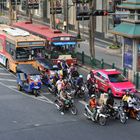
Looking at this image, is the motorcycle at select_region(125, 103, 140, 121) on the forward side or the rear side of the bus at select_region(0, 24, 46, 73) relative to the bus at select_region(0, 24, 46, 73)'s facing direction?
on the forward side

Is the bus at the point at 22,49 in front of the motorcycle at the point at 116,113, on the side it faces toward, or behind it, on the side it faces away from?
behind

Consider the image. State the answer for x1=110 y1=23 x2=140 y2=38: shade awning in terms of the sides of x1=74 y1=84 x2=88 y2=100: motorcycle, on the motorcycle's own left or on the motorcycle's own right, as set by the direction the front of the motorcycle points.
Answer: on the motorcycle's own left

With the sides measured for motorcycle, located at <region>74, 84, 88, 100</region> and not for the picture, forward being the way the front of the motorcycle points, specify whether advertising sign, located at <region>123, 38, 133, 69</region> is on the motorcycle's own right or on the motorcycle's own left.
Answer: on the motorcycle's own left

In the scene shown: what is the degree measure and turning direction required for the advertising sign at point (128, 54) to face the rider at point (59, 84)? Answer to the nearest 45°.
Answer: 0° — it already faces them
